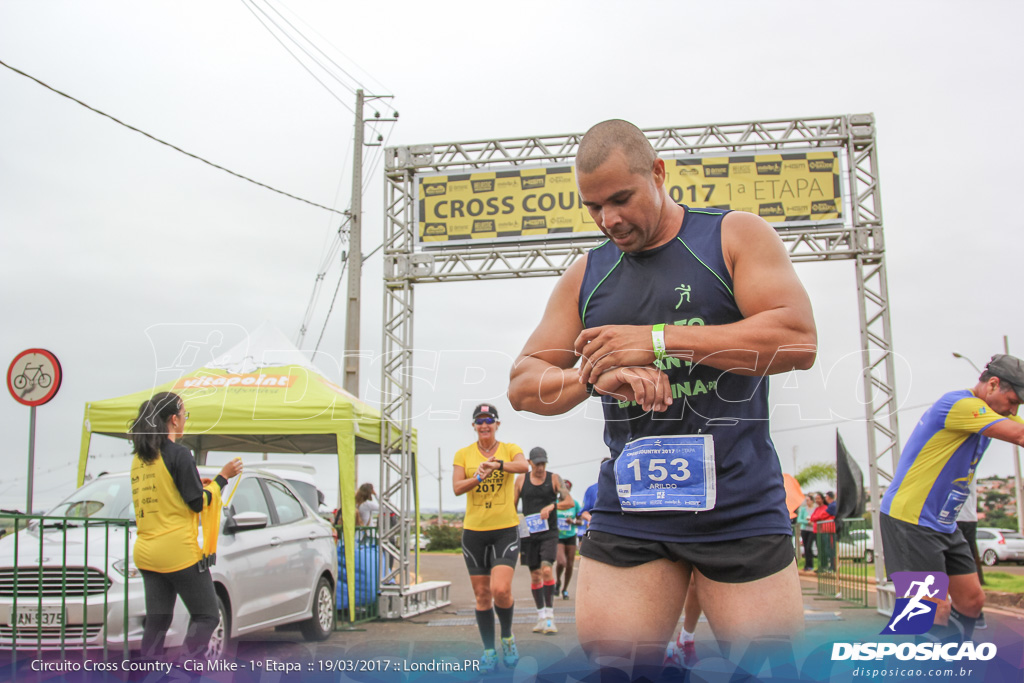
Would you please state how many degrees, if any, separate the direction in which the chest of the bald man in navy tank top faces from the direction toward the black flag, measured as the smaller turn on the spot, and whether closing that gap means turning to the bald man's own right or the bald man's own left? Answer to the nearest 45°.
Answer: approximately 180°

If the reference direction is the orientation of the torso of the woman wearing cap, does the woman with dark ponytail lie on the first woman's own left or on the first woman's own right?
on the first woman's own right

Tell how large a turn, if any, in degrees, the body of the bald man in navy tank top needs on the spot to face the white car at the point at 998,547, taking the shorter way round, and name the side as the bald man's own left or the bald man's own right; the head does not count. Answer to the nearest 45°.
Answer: approximately 180°

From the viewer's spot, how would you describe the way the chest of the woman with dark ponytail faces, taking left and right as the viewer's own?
facing away from the viewer and to the right of the viewer

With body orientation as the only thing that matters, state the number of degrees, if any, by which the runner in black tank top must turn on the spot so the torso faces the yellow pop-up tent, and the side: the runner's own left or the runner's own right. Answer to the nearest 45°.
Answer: approximately 90° to the runner's own right

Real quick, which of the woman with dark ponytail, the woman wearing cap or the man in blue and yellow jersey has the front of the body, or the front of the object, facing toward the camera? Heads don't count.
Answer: the woman wearing cap

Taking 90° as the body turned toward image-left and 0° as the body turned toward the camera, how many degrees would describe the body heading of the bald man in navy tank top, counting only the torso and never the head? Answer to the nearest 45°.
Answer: approximately 0°

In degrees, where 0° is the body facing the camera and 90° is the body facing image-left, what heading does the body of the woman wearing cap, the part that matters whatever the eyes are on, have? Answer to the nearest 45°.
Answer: approximately 0°
